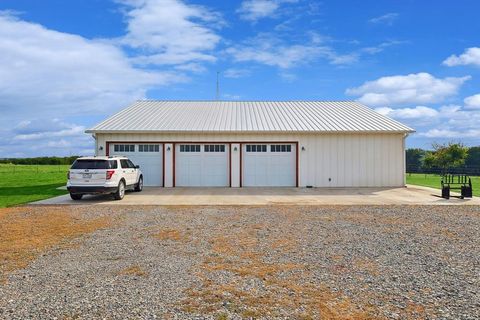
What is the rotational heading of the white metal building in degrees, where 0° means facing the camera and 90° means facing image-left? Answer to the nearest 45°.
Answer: approximately 0°

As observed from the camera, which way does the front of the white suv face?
facing away from the viewer and to the right of the viewer

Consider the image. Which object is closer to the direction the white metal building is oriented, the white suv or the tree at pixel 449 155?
the white suv

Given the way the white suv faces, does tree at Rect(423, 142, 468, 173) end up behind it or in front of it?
in front

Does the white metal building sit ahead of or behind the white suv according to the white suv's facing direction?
ahead

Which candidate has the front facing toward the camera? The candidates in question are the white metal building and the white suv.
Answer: the white metal building

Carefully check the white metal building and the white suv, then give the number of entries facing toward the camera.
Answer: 1

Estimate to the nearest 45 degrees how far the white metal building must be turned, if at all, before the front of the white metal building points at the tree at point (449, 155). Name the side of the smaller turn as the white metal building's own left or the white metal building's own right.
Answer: approximately 135° to the white metal building's own left

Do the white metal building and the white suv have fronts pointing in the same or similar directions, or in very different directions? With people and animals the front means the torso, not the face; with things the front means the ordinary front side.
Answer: very different directions
